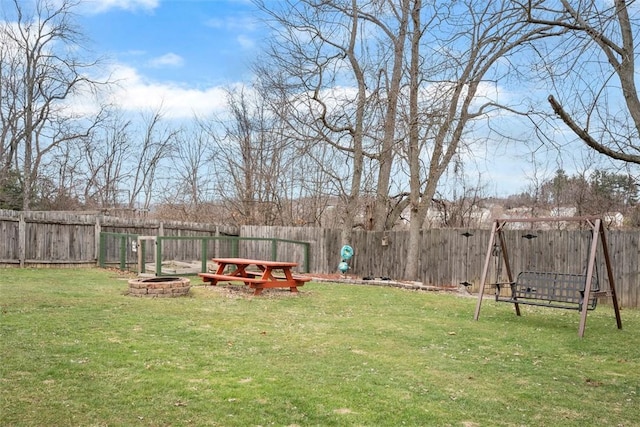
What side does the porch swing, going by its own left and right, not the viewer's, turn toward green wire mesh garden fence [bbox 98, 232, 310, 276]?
right

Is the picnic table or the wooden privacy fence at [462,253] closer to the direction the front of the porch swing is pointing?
the picnic table

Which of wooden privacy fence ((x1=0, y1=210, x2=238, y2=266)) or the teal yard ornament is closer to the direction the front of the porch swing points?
the wooden privacy fence

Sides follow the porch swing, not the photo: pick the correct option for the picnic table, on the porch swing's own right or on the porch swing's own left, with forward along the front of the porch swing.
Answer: on the porch swing's own right

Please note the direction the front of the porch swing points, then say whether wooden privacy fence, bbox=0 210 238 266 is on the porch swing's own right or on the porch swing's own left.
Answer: on the porch swing's own right

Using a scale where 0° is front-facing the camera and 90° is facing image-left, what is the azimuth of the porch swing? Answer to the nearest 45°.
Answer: approximately 45°

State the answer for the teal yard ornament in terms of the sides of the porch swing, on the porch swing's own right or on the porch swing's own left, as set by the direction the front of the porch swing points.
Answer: on the porch swing's own right
